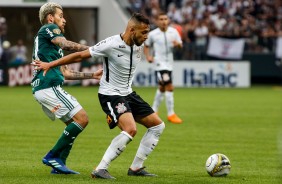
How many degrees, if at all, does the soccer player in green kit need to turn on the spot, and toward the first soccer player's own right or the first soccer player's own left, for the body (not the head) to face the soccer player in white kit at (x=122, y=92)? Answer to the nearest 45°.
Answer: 0° — they already face them

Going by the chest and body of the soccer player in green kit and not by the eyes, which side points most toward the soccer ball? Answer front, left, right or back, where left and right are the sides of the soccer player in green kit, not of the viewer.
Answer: front

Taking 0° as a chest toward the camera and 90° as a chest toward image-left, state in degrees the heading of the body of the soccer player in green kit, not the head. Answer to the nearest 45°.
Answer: approximately 270°

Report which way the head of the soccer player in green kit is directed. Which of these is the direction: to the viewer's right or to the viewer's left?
to the viewer's right

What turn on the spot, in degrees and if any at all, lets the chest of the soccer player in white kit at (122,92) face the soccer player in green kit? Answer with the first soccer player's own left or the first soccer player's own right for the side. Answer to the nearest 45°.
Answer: approximately 135° to the first soccer player's own right

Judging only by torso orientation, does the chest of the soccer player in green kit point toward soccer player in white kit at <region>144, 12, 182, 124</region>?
no

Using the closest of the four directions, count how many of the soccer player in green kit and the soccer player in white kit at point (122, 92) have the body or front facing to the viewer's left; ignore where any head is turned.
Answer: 0

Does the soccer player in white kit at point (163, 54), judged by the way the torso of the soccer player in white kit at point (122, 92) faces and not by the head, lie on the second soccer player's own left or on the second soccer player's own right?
on the second soccer player's own left
